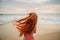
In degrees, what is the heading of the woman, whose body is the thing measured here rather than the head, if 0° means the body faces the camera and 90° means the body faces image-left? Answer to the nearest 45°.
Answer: approximately 180°
